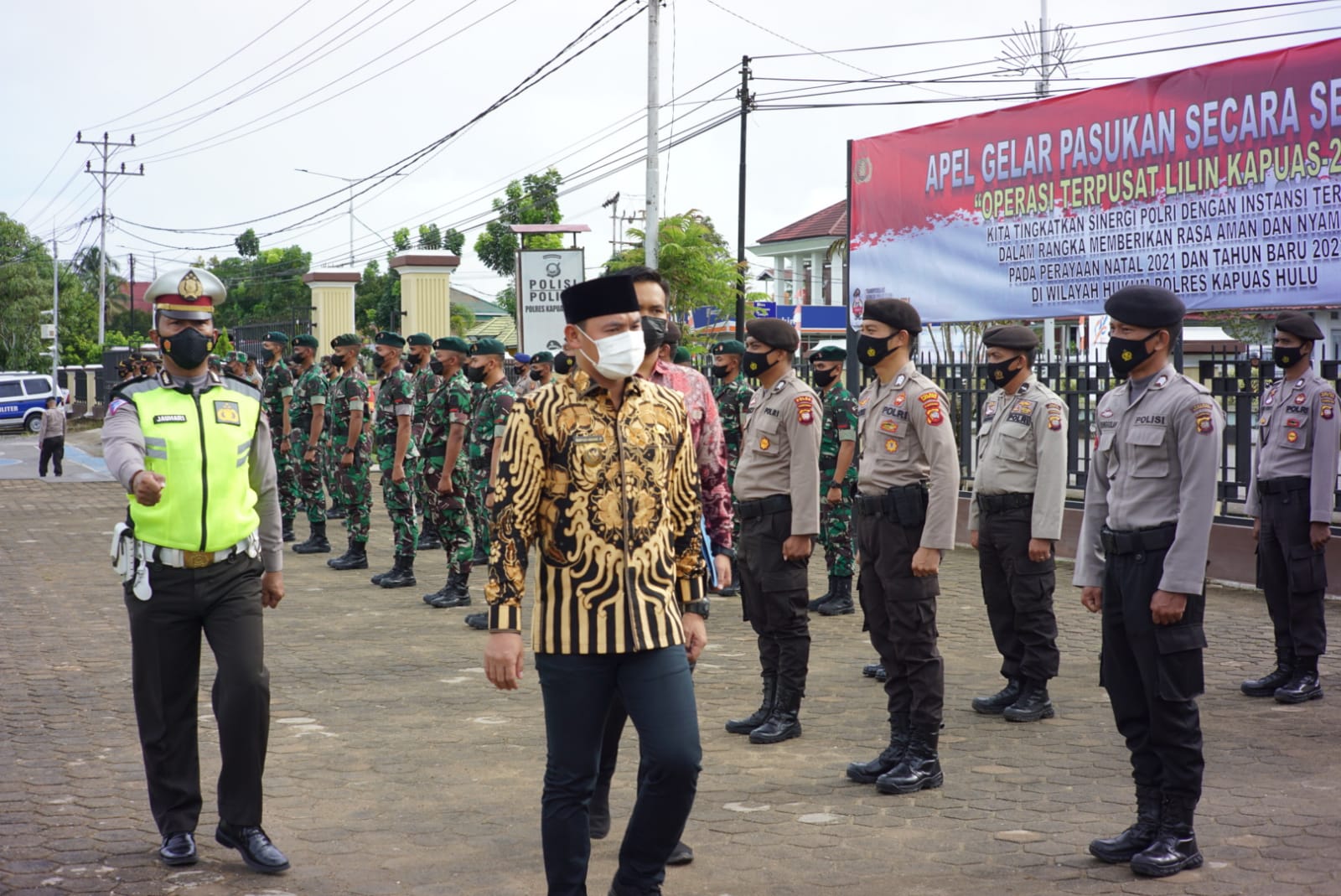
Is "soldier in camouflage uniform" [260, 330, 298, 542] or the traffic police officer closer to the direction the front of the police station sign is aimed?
the traffic police officer

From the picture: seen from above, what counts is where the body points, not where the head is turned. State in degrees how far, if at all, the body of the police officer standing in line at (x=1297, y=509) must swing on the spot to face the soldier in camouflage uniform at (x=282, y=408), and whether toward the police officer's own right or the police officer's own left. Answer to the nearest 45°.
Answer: approximately 45° to the police officer's own right

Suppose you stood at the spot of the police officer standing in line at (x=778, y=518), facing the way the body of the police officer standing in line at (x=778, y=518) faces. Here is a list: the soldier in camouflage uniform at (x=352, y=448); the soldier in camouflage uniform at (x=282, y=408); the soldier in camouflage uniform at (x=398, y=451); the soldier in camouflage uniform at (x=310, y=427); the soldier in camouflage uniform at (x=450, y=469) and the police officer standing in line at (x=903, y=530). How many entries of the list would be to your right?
5

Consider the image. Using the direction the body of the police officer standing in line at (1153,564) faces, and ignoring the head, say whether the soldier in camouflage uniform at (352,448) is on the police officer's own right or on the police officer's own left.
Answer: on the police officer's own right

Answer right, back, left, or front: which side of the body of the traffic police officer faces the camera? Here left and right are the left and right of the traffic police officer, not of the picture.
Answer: front

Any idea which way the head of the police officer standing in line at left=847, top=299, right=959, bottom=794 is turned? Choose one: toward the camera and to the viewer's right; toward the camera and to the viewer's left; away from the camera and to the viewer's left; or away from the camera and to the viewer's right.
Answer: toward the camera and to the viewer's left

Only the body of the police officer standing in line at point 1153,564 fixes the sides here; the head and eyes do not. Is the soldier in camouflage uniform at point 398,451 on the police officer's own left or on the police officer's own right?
on the police officer's own right

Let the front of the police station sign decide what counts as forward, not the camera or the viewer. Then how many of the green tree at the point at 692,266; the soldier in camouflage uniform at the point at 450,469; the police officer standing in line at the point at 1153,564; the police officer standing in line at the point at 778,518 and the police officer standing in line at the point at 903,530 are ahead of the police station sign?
4

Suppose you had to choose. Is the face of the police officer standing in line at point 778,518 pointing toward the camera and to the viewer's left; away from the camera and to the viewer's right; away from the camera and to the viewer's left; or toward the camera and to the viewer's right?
toward the camera and to the viewer's left

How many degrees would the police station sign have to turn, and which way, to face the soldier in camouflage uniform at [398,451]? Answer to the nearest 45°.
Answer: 0° — it already faces them

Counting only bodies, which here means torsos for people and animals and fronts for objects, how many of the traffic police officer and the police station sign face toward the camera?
2

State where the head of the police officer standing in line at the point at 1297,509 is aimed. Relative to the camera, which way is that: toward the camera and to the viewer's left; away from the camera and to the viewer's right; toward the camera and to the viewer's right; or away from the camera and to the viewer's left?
toward the camera and to the viewer's left

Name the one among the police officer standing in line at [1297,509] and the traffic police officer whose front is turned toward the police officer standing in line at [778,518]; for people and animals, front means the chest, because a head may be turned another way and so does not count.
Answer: the police officer standing in line at [1297,509]

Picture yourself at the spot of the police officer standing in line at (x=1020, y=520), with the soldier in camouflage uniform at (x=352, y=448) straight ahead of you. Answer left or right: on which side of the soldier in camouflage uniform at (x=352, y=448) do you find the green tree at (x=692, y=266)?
right

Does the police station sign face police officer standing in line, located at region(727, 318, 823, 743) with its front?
yes

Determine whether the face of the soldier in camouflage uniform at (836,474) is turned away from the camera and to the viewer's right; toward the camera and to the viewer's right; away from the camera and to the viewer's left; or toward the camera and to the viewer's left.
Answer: toward the camera and to the viewer's left

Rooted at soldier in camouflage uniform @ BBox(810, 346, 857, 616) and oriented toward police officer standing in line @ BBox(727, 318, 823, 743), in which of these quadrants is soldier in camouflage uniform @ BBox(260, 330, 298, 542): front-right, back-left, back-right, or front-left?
back-right
